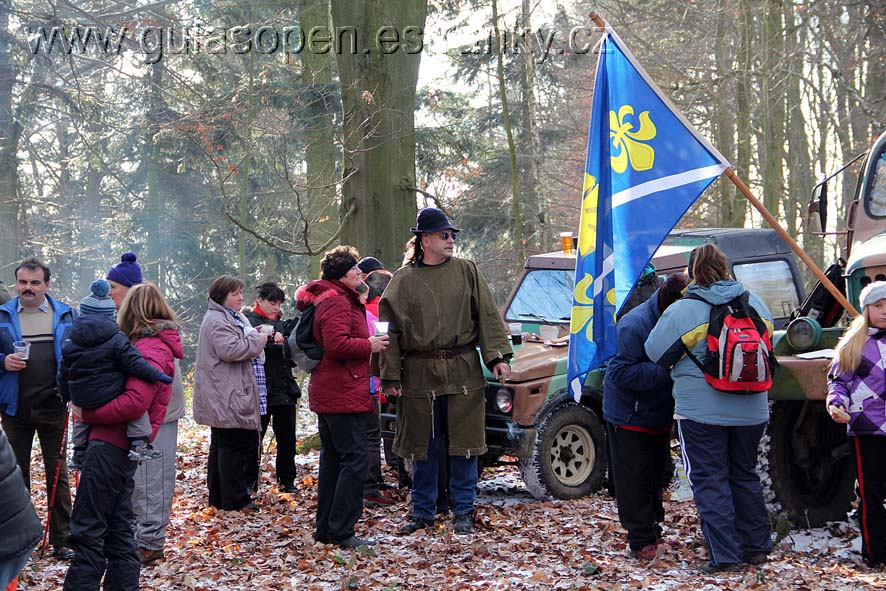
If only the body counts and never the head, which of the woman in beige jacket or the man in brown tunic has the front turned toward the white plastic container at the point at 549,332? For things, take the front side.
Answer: the woman in beige jacket

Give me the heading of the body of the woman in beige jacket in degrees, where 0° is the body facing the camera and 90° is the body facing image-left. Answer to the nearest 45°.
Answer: approximately 270°

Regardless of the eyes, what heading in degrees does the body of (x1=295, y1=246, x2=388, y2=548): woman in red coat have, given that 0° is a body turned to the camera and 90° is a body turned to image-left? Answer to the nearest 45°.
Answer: approximately 270°

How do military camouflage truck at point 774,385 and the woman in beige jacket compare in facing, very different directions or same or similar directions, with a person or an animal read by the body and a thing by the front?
very different directions

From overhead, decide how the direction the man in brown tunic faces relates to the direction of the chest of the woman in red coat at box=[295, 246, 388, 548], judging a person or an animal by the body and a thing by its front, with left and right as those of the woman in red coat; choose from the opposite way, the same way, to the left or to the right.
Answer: to the right

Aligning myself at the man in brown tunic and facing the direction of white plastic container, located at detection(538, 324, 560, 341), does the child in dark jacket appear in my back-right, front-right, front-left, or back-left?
back-left

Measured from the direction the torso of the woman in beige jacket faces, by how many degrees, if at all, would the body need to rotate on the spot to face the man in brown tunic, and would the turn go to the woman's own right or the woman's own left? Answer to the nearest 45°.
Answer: approximately 45° to the woman's own right

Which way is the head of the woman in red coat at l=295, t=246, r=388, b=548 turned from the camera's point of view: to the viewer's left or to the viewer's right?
to the viewer's right

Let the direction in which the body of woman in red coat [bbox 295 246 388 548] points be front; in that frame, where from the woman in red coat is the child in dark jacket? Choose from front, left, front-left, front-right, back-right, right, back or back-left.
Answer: back-right

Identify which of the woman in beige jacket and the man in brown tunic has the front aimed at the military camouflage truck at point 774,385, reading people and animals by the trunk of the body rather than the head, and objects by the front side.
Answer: the woman in beige jacket

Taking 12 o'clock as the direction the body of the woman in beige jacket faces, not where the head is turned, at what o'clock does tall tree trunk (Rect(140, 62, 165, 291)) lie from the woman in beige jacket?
The tall tree trunk is roughly at 9 o'clock from the woman in beige jacket.
